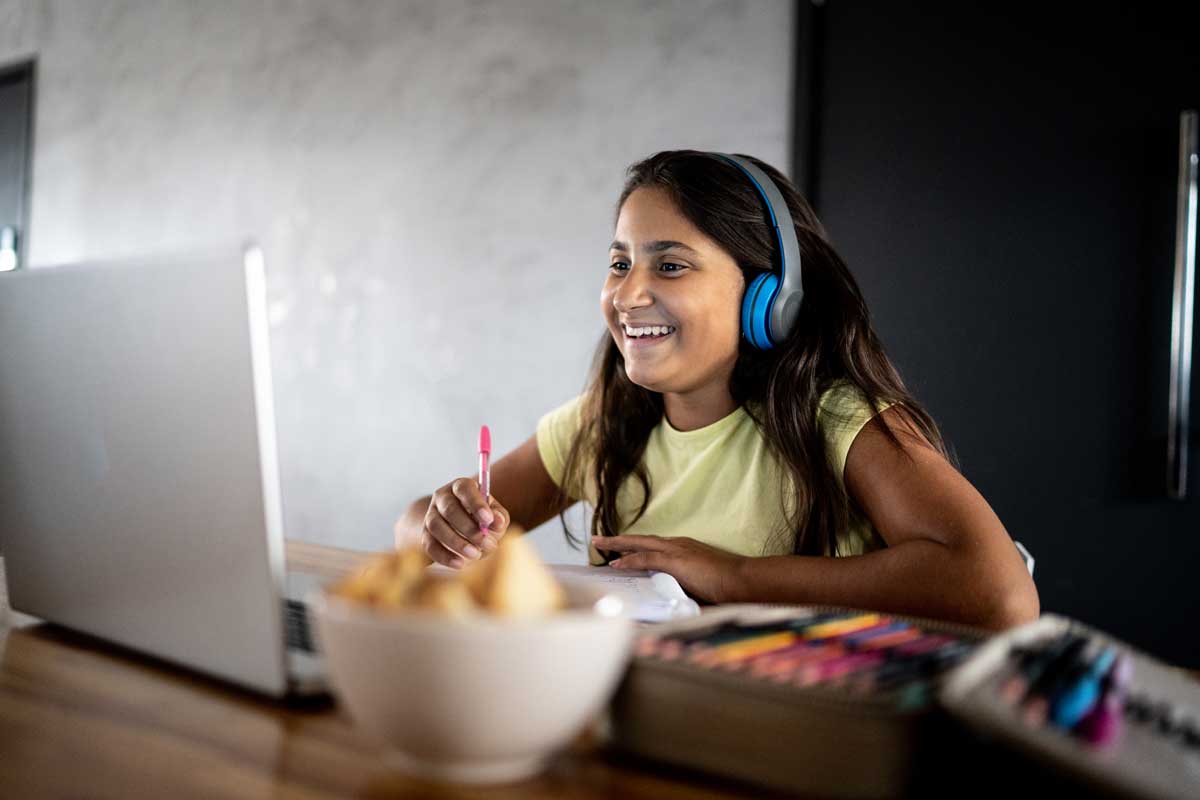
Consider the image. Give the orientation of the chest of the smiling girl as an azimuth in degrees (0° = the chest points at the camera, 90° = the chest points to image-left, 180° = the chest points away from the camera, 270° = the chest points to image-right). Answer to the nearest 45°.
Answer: approximately 45°

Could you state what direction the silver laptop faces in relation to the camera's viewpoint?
facing away from the viewer and to the right of the viewer

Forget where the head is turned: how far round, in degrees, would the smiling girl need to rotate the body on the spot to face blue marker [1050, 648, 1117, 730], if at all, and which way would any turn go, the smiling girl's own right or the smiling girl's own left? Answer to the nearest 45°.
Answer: approximately 45° to the smiling girl's own left

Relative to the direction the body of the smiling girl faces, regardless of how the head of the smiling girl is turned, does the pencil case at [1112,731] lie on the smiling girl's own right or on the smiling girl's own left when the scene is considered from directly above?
on the smiling girl's own left
